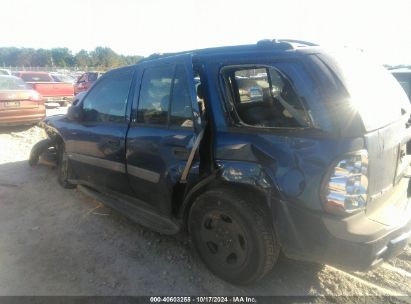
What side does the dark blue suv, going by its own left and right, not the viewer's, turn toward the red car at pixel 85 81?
front

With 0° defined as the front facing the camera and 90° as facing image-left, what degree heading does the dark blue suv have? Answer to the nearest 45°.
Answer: approximately 135°

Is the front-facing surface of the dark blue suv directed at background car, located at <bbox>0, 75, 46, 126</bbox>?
yes

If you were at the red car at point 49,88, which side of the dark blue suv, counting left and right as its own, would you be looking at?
front
